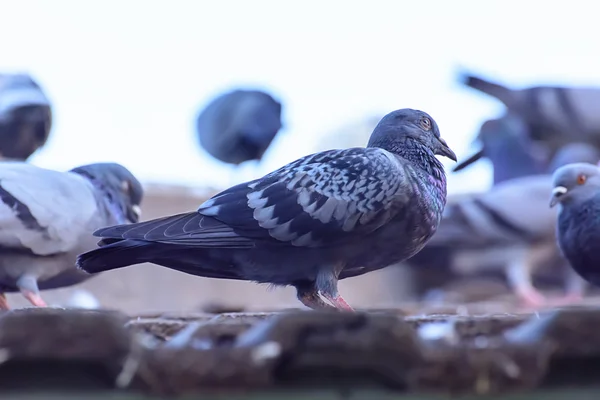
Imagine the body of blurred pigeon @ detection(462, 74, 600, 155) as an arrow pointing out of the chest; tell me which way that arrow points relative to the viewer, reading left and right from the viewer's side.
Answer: facing to the right of the viewer

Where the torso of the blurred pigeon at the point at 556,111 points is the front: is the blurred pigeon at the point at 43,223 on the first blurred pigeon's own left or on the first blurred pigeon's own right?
on the first blurred pigeon's own right

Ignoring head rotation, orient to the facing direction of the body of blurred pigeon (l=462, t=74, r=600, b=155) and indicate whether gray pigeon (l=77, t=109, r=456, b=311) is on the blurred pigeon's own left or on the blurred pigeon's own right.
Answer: on the blurred pigeon's own right

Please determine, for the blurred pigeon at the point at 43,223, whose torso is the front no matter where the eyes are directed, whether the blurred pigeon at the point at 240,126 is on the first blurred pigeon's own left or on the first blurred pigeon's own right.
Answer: on the first blurred pigeon's own left

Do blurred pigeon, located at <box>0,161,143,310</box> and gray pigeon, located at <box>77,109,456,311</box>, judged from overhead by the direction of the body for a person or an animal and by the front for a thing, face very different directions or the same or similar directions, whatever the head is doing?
same or similar directions

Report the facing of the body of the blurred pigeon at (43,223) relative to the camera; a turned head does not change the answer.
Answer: to the viewer's right

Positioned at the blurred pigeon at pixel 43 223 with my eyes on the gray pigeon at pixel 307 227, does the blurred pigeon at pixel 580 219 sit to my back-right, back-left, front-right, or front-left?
front-left

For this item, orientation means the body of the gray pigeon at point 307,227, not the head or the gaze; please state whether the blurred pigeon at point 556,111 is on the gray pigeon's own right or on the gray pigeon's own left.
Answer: on the gray pigeon's own left

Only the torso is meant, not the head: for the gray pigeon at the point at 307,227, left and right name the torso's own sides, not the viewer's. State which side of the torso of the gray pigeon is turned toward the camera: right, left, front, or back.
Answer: right

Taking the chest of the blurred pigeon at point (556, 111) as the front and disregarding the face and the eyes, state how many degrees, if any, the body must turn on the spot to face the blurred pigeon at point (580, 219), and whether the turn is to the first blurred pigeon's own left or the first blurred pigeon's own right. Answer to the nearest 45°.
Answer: approximately 90° to the first blurred pigeon's own right
